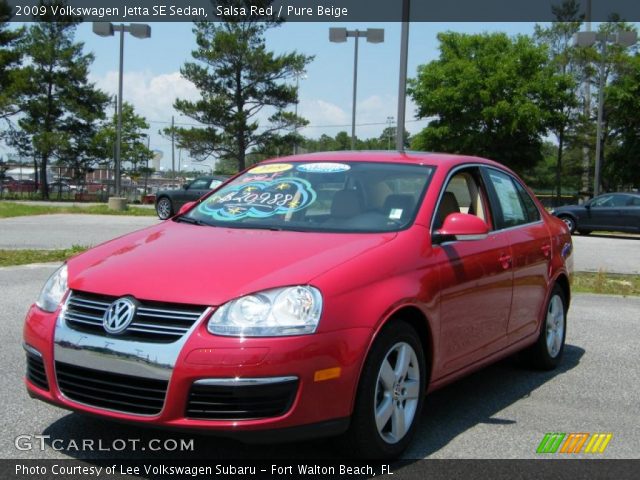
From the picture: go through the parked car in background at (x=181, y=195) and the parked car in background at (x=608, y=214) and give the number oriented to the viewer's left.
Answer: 2

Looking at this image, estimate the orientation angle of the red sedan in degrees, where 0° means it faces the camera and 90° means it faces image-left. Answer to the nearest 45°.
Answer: approximately 45°

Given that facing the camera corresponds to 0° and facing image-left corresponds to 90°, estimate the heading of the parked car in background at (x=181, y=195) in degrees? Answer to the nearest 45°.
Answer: approximately 90°

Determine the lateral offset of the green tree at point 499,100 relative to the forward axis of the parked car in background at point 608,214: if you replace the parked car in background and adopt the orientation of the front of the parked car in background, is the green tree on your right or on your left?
on your right

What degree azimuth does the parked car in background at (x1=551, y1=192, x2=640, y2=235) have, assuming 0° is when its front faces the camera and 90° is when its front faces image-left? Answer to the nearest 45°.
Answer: approximately 90°

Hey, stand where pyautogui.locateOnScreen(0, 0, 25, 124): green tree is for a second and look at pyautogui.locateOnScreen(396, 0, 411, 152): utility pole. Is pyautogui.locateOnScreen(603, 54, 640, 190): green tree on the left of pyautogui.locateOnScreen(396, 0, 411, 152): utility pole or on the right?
left

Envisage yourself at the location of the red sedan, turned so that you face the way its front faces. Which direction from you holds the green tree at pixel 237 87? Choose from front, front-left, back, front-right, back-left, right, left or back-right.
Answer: back-right

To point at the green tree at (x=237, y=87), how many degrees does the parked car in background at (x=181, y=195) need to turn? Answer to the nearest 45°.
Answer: approximately 90° to its right

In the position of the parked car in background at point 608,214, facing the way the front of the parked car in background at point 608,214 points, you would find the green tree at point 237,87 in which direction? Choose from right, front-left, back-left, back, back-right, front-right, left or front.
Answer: front-right

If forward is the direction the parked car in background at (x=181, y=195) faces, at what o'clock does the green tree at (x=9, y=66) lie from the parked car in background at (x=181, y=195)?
The green tree is roughly at 2 o'clock from the parked car in background.

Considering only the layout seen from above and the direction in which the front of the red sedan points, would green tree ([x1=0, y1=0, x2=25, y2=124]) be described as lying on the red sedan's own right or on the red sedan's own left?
on the red sedan's own right

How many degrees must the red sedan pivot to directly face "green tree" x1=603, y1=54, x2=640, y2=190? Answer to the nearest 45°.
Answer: approximately 180°

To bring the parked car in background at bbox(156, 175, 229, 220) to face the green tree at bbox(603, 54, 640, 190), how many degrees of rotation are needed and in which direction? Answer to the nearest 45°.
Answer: approximately 135° to its right
